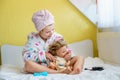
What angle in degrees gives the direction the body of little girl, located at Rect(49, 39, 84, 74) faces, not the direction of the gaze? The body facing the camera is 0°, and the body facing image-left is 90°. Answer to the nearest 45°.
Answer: approximately 315°

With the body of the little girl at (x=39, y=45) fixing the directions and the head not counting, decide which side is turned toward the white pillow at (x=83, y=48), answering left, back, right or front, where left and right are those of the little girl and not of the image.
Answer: left
